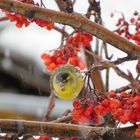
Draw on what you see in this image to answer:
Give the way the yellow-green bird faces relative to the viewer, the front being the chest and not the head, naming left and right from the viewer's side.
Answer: facing the viewer and to the left of the viewer
